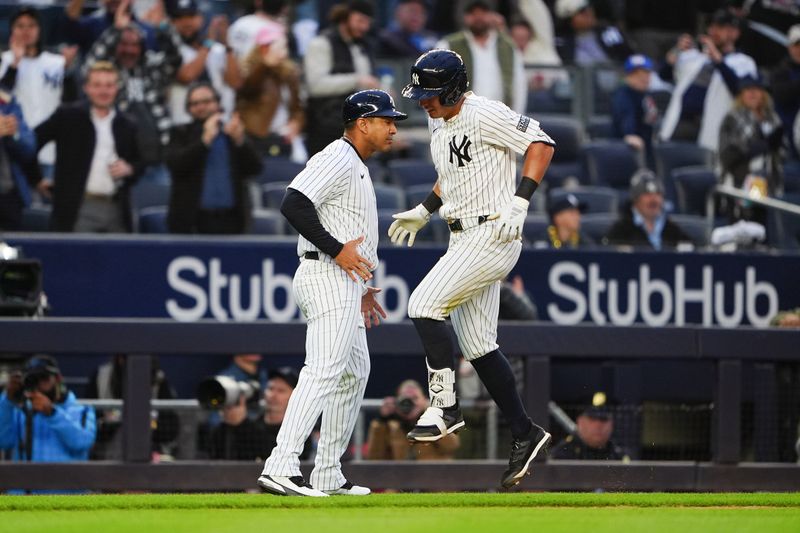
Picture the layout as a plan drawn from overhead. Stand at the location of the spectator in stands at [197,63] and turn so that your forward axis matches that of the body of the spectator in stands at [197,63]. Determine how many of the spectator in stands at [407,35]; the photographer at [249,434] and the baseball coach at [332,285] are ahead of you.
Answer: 2

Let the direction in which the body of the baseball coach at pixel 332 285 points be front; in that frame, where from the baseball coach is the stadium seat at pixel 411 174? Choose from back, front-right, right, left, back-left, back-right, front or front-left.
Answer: left

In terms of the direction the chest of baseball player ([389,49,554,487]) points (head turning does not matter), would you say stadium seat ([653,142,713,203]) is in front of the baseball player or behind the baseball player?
behind

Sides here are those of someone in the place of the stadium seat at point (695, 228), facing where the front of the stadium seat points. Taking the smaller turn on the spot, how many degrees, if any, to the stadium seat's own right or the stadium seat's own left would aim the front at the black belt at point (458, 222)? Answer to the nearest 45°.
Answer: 0° — it already faces it

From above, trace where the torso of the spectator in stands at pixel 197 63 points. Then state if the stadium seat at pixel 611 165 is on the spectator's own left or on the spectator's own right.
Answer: on the spectator's own left

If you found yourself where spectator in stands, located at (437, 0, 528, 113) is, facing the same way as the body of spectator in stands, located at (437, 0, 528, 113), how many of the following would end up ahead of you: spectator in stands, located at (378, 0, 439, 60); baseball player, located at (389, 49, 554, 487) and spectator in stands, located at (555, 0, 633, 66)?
1

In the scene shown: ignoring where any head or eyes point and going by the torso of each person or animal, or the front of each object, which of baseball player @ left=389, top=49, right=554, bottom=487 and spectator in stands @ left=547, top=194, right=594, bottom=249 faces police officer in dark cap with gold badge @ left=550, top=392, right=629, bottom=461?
spectator in stands @ left=547, top=194, right=594, bottom=249

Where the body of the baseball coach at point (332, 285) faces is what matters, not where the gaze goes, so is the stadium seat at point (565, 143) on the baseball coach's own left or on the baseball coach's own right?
on the baseball coach's own left

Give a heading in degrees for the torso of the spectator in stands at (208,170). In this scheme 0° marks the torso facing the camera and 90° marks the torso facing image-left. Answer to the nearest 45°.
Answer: approximately 0°

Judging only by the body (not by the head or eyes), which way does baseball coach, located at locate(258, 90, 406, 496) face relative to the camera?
to the viewer's right

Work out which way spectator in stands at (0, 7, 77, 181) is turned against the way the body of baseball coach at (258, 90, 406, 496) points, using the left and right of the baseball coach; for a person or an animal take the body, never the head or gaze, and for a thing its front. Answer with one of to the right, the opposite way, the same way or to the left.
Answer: to the right
